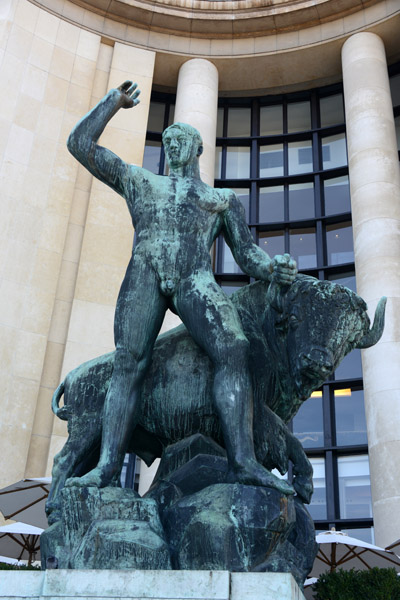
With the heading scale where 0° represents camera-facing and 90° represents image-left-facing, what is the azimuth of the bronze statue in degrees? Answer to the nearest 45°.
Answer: approximately 0°

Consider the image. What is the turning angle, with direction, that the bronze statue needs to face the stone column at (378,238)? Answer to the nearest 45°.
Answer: approximately 135° to its left
